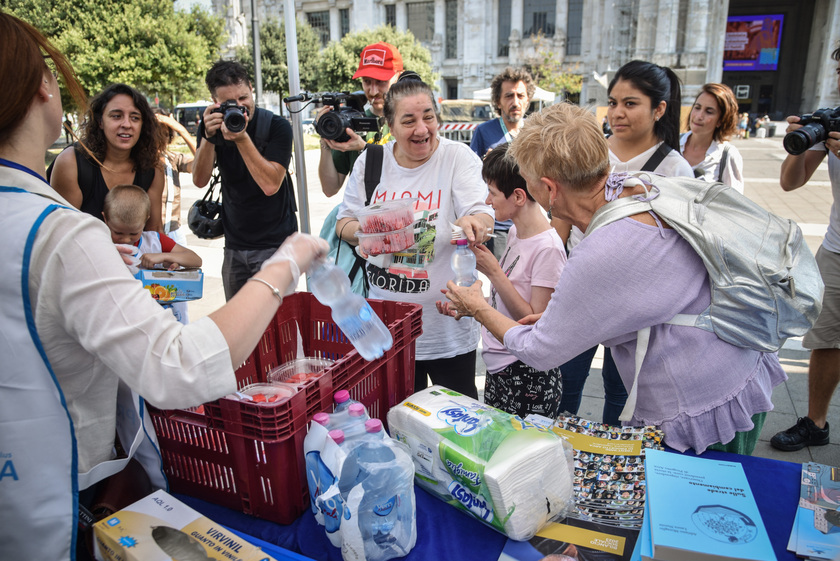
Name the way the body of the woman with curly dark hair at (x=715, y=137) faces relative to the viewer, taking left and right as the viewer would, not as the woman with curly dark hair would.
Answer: facing the viewer and to the left of the viewer

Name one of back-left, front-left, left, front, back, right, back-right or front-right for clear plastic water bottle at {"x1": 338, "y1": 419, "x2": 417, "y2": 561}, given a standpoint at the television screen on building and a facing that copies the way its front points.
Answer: front

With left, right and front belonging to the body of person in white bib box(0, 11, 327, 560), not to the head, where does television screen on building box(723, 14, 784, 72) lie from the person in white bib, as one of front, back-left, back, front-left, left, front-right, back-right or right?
front

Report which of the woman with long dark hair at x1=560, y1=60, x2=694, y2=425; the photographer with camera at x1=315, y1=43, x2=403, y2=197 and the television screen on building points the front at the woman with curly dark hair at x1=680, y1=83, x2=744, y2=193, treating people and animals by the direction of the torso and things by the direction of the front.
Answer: the television screen on building

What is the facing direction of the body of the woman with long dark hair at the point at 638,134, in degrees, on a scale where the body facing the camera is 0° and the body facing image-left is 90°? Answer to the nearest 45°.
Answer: approximately 45°

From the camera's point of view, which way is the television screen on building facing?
toward the camera

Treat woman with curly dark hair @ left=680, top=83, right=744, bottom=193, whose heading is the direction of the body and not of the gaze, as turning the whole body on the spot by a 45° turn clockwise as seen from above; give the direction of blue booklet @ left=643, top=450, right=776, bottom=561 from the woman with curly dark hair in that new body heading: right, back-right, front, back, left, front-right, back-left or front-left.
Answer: left

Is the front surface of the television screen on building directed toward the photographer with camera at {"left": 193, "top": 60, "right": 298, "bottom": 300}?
yes

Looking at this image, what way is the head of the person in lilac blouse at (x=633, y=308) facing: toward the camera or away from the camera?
away from the camera

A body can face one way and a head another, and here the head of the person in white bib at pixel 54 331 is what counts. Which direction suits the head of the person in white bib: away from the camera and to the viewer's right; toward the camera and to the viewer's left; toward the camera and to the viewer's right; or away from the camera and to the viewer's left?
away from the camera and to the viewer's right

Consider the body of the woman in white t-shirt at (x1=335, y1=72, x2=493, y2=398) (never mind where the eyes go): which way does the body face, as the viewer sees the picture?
toward the camera

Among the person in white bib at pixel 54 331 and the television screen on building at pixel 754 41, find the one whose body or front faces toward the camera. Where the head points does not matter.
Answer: the television screen on building

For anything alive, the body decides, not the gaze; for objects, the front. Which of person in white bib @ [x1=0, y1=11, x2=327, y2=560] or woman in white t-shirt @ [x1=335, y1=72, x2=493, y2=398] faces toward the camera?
the woman in white t-shirt

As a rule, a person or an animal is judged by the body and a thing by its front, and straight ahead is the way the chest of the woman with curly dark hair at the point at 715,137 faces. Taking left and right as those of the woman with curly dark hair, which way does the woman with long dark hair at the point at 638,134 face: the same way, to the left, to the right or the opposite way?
the same way

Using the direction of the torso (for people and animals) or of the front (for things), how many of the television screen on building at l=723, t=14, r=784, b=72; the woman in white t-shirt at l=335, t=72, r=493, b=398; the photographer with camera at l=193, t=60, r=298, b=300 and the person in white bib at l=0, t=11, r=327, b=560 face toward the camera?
3

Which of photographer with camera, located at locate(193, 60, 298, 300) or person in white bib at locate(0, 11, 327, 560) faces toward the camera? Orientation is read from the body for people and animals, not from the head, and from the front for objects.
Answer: the photographer with camera

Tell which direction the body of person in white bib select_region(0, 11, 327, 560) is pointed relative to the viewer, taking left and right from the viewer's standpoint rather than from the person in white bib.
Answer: facing away from the viewer and to the right of the viewer
